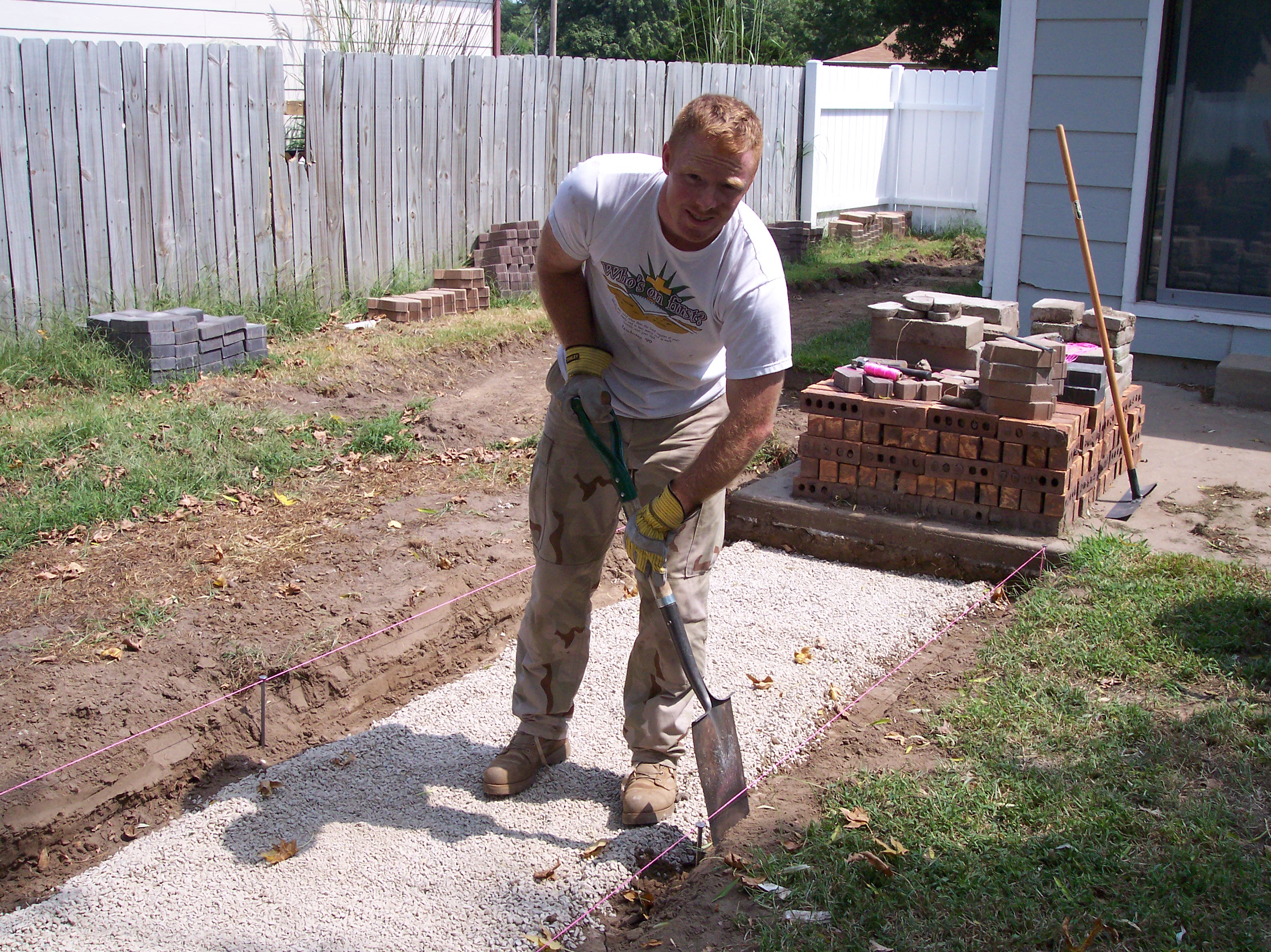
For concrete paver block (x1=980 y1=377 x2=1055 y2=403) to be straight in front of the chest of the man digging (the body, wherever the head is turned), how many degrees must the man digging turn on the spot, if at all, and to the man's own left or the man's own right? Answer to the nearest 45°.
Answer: approximately 135° to the man's own left

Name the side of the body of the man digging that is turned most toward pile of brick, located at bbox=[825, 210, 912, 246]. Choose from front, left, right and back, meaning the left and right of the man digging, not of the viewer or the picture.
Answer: back

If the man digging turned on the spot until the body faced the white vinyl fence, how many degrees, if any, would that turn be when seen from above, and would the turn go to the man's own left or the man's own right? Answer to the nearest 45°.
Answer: approximately 180°

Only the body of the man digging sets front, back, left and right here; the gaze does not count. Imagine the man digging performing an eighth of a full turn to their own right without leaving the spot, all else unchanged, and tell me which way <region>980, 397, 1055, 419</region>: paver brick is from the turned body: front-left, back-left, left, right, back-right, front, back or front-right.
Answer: back

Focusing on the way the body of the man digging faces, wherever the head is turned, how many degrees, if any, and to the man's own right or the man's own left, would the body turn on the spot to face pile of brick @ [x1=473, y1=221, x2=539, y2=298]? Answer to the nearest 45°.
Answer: approximately 180°

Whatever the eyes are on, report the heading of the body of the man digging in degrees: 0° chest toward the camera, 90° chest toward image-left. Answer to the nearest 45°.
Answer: approximately 0°

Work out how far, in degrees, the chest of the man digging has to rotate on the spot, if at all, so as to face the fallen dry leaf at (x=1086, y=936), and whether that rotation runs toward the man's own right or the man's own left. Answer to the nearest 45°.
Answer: approximately 45° to the man's own left
